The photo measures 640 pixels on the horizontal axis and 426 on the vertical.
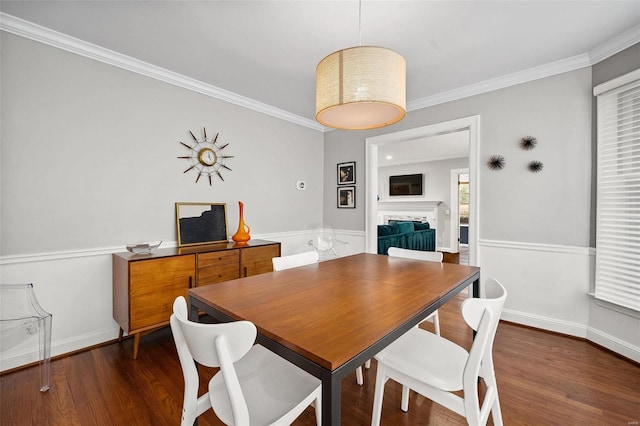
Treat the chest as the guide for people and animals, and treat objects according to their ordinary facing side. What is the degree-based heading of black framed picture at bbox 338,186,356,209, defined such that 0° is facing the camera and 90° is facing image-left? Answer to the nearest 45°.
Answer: approximately 45°

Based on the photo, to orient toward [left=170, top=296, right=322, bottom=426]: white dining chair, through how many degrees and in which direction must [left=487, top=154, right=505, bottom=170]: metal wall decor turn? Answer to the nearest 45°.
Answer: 0° — it already faces it

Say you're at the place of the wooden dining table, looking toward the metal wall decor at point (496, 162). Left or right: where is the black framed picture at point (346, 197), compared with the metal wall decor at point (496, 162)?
left

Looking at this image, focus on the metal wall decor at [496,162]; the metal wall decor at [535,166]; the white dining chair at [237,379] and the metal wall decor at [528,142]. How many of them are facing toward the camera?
3

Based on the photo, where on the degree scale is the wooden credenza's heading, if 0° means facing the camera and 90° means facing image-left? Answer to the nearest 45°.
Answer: approximately 315°

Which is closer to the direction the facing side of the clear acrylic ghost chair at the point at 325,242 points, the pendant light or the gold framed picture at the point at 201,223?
the pendant light

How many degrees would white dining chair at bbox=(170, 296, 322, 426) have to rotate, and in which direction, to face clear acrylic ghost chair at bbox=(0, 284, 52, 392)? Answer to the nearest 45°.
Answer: approximately 90° to its left
